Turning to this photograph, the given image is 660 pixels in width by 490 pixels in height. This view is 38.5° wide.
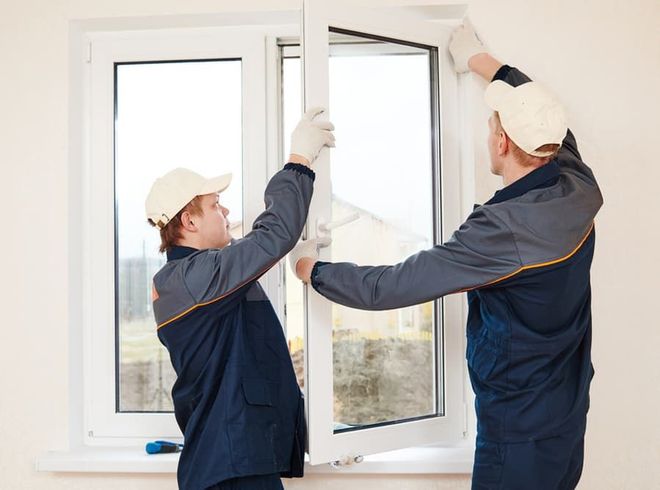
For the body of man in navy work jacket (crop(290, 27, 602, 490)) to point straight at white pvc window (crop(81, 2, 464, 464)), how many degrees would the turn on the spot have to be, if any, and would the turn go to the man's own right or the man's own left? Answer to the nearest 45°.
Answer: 0° — they already face it

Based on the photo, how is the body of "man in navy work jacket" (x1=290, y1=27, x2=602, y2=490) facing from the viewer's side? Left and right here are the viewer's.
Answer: facing away from the viewer and to the left of the viewer

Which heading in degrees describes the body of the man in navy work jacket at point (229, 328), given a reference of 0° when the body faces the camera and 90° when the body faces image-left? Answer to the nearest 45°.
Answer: approximately 270°

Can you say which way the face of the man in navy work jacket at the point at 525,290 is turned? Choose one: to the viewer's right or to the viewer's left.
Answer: to the viewer's left

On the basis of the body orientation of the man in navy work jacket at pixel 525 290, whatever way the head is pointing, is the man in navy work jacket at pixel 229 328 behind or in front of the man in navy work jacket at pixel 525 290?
in front

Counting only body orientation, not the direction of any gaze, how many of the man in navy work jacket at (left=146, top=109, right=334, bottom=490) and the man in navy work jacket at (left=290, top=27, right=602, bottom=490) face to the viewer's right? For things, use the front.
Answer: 1

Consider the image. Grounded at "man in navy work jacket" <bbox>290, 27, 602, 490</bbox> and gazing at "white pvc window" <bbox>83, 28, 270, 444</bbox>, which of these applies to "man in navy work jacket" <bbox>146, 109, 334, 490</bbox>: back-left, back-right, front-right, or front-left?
front-left

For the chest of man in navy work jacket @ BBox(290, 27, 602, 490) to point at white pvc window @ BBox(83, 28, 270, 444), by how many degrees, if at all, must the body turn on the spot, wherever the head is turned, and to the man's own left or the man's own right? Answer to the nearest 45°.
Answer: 0° — they already face it
